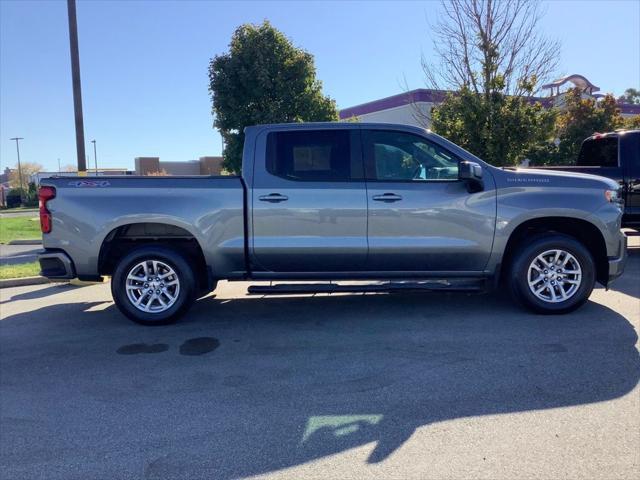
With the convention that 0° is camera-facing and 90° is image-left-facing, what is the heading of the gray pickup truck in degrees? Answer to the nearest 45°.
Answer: approximately 270°

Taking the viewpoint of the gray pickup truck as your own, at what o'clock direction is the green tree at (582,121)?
The green tree is roughly at 10 o'clock from the gray pickup truck.

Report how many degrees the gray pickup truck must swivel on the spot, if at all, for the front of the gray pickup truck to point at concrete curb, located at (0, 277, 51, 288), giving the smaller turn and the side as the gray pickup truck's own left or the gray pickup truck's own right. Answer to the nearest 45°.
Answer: approximately 135° to the gray pickup truck's own left

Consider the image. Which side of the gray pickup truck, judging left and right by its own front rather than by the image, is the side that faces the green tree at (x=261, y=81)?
left

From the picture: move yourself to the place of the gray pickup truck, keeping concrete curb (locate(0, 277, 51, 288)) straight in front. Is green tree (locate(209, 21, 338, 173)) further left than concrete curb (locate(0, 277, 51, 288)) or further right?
right

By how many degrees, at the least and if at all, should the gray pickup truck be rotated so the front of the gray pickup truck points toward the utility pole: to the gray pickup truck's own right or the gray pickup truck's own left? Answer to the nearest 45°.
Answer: approximately 135° to the gray pickup truck's own left

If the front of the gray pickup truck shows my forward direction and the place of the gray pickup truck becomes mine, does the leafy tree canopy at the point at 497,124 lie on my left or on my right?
on my left
